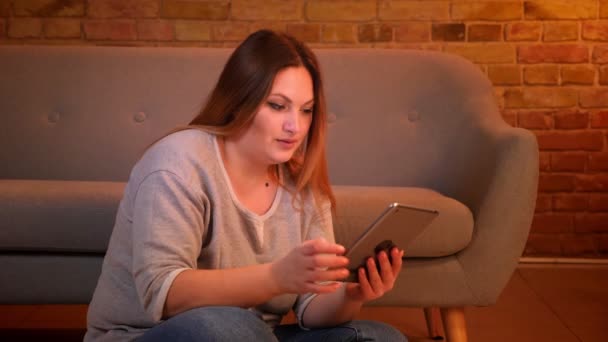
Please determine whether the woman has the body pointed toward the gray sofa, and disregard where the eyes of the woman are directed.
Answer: no

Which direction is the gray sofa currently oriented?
toward the camera

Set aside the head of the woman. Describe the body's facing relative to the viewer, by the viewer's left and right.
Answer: facing the viewer and to the right of the viewer

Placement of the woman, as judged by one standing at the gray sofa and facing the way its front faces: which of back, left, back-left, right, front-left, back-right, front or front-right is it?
front

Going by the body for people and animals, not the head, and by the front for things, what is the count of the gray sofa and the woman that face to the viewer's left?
0

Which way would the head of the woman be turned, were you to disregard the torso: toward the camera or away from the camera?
toward the camera
